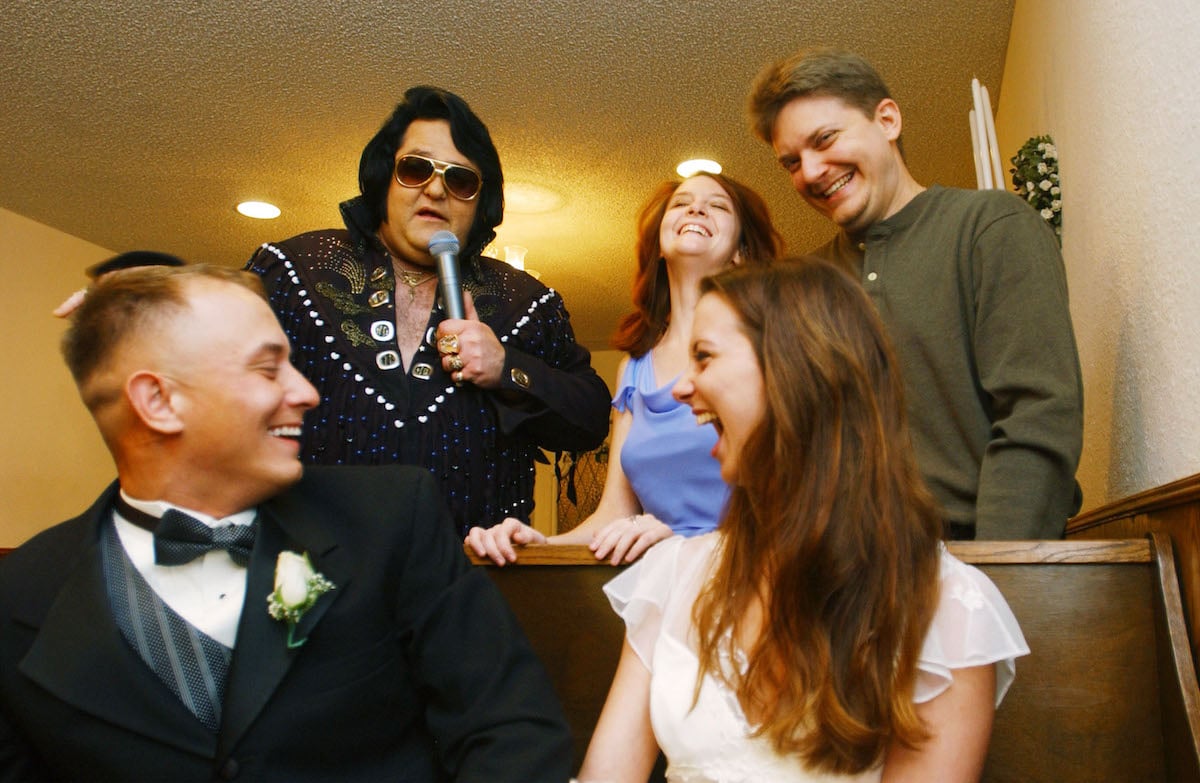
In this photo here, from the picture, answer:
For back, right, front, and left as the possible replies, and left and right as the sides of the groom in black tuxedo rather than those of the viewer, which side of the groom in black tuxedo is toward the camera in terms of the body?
front

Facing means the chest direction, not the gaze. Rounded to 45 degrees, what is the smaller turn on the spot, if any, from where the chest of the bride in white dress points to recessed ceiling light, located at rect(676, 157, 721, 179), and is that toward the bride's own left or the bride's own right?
approximately 135° to the bride's own right

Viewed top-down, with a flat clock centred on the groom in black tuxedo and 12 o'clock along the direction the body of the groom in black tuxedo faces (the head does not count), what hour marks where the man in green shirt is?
The man in green shirt is roughly at 9 o'clock from the groom in black tuxedo.

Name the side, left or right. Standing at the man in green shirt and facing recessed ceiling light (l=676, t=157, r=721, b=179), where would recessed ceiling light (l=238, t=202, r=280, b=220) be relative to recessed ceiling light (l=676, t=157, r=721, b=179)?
left

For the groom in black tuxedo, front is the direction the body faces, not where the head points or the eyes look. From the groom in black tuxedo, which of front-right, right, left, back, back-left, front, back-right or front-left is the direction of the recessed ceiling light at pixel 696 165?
back-left

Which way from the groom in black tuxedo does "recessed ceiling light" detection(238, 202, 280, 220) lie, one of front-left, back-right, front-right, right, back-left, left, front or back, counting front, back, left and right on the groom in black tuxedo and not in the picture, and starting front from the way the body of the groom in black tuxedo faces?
back

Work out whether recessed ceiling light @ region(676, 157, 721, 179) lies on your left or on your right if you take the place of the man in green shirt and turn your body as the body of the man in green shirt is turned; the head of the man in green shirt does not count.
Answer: on your right

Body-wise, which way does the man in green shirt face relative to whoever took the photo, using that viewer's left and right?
facing the viewer and to the left of the viewer

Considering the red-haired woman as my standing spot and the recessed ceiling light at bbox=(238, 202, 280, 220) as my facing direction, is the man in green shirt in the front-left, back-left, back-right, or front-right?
back-right
